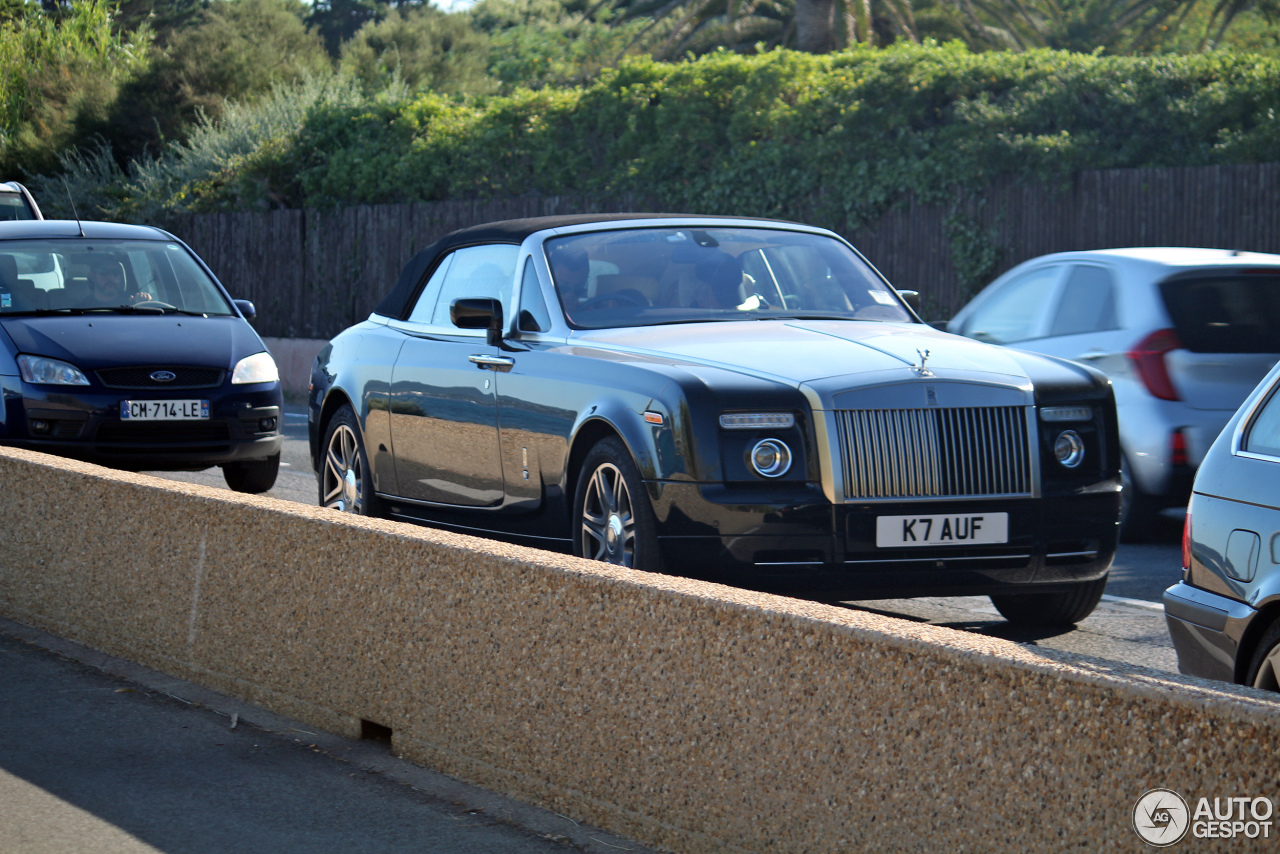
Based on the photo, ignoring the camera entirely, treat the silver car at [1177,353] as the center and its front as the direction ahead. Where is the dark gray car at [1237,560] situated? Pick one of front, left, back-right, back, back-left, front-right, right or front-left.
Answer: back-left

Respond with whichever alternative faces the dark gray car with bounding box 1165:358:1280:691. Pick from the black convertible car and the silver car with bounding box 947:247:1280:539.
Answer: the black convertible car

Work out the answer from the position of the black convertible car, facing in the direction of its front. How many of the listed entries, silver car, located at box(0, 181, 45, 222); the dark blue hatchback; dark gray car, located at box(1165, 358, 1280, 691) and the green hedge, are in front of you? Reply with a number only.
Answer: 1

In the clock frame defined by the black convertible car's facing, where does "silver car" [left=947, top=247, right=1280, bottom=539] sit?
The silver car is roughly at 9 o'clock from the black convertible car.

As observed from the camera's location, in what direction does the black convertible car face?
facing the viewer and to the right of the viewer

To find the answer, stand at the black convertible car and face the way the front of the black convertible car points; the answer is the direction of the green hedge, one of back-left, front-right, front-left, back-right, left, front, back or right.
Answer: back-left

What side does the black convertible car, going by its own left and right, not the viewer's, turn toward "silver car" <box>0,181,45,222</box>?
back

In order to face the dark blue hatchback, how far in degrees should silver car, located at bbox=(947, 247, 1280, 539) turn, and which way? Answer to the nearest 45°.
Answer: approximately 45° to its left

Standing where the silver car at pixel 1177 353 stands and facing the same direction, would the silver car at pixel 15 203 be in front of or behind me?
in front

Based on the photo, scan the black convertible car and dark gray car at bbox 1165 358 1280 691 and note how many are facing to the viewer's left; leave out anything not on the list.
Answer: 0

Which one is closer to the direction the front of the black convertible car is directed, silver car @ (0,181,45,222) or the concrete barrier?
the concrete barrier

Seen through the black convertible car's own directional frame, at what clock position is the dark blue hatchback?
The dark blue hatchback is roughly at 6 o'clock from the black convertible car.

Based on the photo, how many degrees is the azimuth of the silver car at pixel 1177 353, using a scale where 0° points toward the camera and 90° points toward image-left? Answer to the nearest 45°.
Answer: approximately 135°

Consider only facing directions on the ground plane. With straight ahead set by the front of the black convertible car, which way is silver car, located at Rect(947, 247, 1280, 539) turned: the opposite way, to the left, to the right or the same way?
the opposite way

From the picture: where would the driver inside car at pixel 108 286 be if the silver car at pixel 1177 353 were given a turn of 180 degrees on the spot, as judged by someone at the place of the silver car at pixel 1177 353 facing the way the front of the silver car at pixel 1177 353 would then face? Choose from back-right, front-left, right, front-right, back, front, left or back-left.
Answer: back-right
